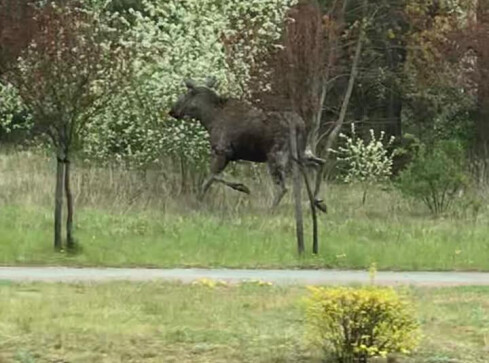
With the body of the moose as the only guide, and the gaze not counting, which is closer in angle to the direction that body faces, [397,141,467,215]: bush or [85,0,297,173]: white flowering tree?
the white flowering tree

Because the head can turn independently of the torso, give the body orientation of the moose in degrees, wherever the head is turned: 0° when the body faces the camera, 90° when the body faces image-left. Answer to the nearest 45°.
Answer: approximately 90°

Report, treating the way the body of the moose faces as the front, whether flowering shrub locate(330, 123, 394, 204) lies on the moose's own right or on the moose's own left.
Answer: on the moose's own right

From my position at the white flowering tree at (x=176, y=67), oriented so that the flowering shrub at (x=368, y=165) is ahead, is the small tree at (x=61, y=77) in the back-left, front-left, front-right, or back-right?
back-right

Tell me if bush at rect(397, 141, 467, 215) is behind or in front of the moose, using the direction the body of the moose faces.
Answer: behind

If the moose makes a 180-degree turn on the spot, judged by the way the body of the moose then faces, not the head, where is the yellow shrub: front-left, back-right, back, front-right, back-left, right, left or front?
right
